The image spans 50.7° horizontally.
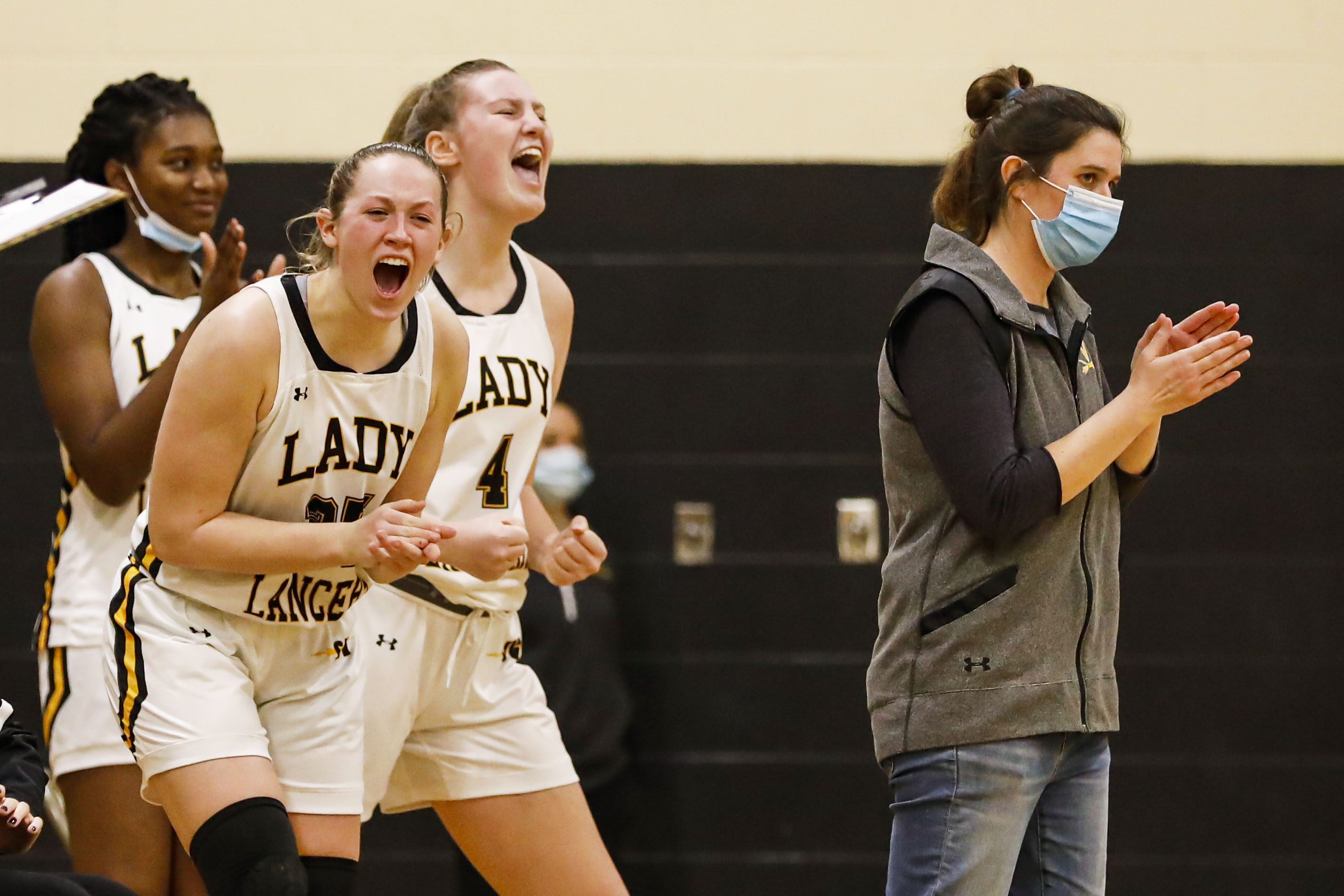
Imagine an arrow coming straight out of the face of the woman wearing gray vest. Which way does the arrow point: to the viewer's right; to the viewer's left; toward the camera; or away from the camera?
to the viewer's right

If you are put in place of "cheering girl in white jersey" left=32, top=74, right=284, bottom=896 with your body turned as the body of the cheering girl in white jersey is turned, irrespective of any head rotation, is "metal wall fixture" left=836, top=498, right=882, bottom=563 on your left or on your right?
on your left

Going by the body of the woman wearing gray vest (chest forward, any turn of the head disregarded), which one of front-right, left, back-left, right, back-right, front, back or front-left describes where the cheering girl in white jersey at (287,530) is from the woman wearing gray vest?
back-right

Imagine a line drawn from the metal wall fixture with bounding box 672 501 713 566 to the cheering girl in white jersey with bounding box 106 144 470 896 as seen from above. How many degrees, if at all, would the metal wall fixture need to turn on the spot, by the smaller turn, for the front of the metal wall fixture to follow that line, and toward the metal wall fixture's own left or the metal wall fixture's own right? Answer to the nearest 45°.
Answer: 0° — it already faces them

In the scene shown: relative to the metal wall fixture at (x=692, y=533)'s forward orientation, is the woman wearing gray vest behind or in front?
in front

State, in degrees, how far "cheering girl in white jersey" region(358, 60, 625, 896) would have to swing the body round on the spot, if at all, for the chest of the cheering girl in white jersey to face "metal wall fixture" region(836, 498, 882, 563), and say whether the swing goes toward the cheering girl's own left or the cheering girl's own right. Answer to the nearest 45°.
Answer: approximately 90° to the cheering girl's own left

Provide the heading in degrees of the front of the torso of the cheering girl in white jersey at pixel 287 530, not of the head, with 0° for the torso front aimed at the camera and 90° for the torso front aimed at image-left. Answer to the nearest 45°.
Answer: approximately 315°

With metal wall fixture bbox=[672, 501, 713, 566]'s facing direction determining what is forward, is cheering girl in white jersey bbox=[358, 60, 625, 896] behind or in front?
in front

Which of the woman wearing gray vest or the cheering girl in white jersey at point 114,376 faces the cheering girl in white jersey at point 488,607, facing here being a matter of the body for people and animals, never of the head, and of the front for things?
the cheering girl in white jersey at point 114,376

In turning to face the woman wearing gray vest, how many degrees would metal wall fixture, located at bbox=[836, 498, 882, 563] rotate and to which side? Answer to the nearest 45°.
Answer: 0° — it already faces them

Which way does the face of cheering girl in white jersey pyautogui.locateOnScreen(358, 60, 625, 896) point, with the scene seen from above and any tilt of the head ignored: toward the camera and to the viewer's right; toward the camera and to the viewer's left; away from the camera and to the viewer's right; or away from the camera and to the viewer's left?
toward the camera and to the viewer's right
